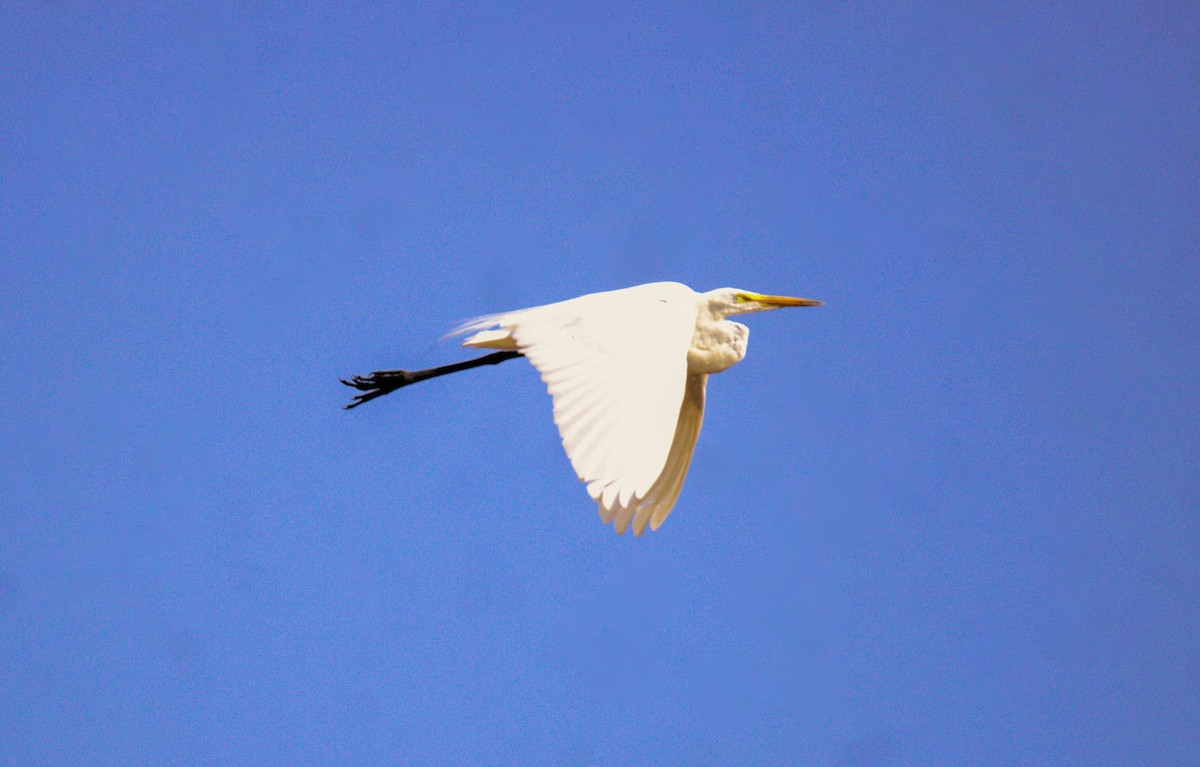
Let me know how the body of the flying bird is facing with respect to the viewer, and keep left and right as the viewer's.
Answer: facing to the right of the viewer
